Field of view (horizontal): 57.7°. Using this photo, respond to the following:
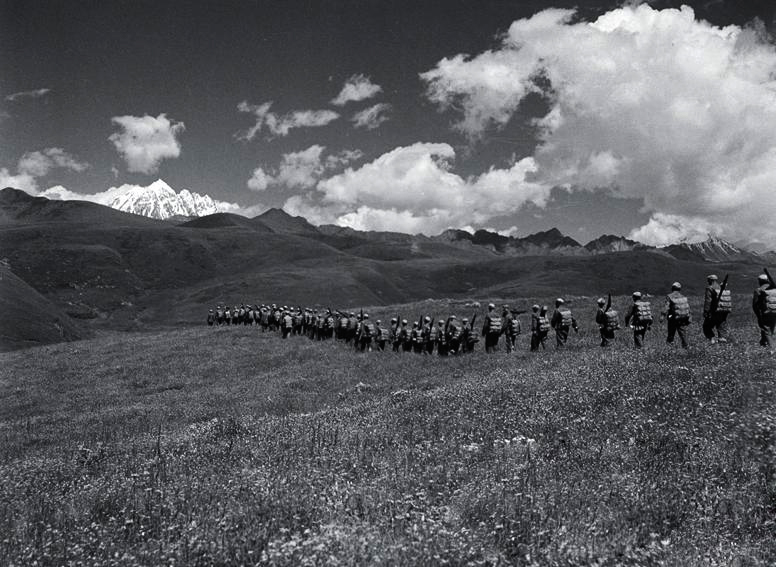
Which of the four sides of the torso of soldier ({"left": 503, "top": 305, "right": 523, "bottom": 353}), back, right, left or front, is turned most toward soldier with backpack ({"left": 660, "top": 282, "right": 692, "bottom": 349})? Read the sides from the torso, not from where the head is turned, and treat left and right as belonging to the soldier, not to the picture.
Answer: back

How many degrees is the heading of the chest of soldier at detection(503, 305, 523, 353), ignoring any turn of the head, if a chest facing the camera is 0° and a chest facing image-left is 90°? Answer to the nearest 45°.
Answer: approximately 135°

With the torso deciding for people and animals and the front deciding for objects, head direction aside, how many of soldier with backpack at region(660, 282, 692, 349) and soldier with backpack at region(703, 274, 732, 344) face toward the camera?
0

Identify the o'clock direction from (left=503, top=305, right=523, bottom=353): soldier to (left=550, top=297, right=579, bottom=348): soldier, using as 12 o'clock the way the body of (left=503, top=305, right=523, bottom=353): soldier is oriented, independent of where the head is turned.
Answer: (left=550, top=297, right=579, bottom=348): soldier is roughly at 6 o'clock from (left=503, top=305, right=523, bottom=353): soldier.

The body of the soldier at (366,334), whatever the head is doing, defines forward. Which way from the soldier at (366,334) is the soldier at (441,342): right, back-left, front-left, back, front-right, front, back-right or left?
back

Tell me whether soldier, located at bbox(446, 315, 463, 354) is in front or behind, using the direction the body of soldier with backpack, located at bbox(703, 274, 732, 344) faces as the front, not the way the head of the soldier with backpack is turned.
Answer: in front

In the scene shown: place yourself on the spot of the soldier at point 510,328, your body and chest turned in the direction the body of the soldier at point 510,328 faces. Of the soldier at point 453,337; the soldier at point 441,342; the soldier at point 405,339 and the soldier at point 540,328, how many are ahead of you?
3

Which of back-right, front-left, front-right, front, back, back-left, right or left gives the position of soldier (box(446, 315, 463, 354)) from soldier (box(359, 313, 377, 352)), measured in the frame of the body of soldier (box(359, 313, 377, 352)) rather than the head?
back

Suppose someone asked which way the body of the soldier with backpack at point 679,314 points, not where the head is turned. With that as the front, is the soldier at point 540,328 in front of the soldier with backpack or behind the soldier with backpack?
in front

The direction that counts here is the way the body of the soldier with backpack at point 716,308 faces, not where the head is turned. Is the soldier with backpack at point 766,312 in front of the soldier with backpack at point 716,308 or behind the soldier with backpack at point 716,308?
behind

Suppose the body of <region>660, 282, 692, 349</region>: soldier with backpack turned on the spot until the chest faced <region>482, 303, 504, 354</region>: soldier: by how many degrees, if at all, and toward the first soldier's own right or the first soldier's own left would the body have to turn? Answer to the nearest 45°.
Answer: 0° — they already face them

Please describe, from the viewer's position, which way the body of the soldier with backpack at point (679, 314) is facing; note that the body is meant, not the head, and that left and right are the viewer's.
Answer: facing away from the viewer and to the left of the viewer

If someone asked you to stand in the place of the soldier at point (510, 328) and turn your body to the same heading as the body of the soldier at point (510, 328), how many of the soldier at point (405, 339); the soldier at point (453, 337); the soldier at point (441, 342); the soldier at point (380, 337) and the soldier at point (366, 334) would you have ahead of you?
5

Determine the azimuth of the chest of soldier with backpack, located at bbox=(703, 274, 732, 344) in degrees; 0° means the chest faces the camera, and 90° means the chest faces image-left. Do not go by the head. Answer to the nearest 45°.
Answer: approximately 135°
